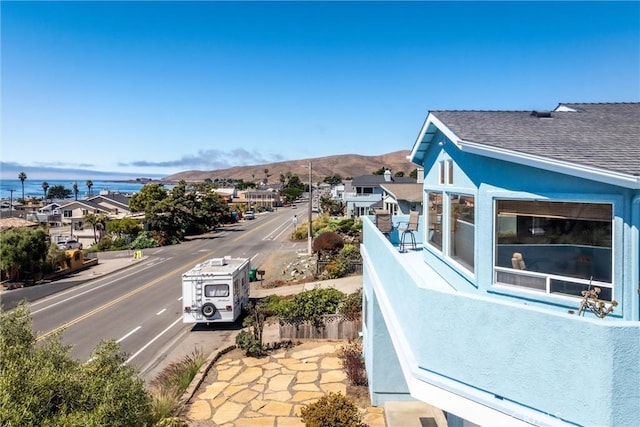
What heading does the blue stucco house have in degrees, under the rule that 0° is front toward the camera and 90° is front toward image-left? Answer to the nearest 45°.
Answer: approximately 45°

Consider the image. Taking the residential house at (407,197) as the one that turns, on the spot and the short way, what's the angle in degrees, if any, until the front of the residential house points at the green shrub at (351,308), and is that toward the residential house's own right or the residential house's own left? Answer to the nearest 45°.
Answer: approximately 45° to the residential house's own left

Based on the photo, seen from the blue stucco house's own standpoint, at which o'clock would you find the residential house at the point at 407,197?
The residential house is roughly at 4 o'clock from the blue stucco house.

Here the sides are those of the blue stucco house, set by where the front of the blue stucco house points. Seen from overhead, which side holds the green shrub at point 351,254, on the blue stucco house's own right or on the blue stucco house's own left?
on the blue stucco house's own right

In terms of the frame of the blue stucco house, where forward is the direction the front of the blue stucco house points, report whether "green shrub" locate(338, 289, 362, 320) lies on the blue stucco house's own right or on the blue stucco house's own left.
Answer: on the blue stucco house's own right

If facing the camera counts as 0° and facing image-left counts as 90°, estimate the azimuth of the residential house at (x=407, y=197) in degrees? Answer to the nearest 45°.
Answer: approximately 45°

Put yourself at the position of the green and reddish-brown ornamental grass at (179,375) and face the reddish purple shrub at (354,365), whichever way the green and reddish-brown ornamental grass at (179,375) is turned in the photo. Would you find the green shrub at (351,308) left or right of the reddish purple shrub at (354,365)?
left

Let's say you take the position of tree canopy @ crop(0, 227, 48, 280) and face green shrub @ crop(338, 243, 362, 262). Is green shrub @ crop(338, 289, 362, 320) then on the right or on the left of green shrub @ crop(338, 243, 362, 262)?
right

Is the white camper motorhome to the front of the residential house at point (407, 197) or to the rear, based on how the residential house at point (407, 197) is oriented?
to the front
